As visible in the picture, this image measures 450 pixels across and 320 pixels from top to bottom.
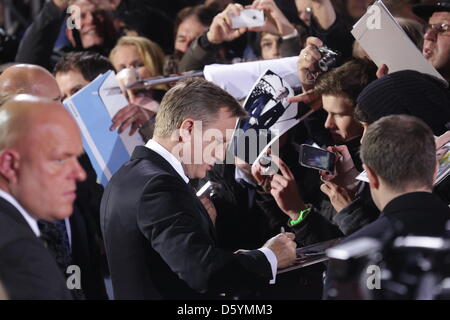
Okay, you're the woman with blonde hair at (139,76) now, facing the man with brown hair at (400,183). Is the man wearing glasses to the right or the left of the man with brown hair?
left

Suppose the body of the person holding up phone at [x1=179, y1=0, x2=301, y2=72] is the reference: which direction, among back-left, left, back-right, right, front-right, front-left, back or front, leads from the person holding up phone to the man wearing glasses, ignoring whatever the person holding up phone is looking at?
front-left

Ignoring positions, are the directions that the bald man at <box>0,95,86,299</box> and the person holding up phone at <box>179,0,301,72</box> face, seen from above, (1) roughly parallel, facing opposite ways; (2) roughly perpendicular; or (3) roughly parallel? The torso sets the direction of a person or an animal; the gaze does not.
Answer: roughly perpendicular

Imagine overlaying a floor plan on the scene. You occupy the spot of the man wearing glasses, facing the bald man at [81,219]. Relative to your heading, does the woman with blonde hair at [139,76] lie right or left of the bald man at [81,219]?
right

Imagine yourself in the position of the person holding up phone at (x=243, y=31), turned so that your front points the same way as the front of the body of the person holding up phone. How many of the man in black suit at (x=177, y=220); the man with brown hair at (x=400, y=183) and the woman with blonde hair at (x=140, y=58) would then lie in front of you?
2

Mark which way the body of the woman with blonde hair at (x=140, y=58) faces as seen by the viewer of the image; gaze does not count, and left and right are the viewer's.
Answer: facing the viewer and to the left of the viewer

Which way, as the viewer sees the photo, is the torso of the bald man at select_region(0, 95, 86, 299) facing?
to the viewer's right

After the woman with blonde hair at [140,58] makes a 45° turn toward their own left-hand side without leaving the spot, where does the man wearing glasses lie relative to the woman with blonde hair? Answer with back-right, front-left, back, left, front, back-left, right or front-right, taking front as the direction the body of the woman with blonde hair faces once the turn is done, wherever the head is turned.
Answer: front-left

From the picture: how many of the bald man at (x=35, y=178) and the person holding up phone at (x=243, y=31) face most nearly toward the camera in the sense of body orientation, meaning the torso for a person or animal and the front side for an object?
1

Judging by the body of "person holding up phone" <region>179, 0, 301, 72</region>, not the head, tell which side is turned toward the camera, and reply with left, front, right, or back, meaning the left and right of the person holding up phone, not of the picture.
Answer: front

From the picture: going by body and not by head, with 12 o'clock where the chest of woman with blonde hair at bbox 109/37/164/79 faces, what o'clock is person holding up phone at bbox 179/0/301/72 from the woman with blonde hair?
The person holding up phone is roughly at 9 o'clock from the woman with blonde hair.

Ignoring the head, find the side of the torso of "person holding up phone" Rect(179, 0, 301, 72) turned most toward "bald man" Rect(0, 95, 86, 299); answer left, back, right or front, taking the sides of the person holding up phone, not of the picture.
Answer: front
